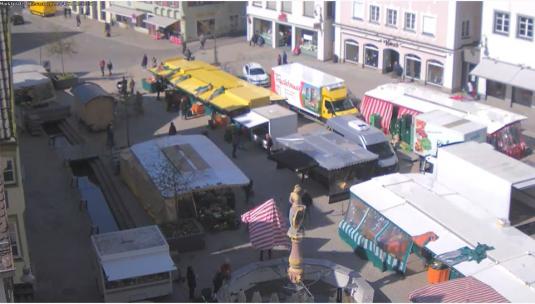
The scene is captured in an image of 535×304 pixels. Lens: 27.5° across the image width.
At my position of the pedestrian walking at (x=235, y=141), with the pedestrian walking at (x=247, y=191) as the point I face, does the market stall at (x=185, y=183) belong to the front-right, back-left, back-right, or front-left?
front-right

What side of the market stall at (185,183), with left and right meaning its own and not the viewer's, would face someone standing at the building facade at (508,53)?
left

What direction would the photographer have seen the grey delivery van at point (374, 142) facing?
facing the viewer and to the right of the viewer

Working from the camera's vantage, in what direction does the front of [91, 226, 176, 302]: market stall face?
facing the viewer

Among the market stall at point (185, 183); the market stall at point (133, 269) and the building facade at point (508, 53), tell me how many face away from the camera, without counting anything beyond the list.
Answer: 0

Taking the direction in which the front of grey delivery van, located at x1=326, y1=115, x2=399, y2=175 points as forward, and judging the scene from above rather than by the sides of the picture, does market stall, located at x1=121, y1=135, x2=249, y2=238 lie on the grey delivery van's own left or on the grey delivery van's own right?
on the grey delivery van's own right

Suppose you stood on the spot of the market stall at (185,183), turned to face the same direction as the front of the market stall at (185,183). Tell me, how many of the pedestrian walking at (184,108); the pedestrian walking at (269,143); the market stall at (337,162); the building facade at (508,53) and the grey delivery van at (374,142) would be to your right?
0

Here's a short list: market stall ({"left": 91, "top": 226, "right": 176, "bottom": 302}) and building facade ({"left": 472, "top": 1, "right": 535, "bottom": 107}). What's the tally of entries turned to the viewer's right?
0

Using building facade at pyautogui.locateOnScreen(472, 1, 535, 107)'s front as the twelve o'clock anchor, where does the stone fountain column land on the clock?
The stone fountain column is roughly at 11 o'clock from the building facade.

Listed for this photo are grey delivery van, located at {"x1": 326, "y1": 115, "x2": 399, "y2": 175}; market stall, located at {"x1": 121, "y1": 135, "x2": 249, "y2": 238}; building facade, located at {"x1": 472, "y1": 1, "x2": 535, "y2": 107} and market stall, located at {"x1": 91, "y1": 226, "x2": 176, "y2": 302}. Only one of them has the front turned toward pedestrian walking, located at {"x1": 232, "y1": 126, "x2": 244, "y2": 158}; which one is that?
the building facade

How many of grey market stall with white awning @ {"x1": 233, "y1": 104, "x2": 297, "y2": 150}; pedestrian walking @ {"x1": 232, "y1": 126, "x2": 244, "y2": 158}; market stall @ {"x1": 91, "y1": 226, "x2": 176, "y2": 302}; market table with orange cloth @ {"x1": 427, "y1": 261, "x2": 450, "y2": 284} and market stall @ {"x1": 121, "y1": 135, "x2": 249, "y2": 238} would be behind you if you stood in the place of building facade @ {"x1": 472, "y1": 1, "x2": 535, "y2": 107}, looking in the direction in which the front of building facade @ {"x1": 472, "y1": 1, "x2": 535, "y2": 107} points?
0

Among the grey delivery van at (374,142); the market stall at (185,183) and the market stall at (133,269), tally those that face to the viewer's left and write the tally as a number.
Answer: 0

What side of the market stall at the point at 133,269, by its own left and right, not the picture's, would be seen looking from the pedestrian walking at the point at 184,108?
back

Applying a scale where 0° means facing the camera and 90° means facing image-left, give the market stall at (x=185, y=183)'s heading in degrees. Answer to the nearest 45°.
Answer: approximately 315°

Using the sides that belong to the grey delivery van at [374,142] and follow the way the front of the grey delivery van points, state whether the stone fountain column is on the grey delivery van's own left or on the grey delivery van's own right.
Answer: on the grey delivery van's own right

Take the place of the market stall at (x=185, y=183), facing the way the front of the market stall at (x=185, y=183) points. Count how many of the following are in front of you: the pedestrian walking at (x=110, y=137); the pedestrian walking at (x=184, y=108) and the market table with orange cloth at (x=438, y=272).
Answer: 1

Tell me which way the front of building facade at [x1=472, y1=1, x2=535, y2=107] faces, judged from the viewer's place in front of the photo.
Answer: facing the viewer and to the left of the viewer
